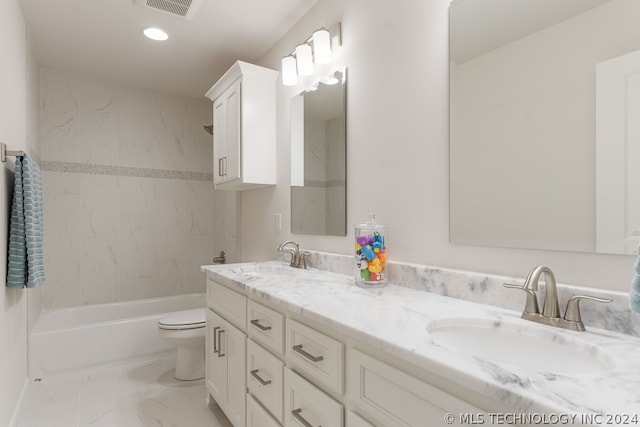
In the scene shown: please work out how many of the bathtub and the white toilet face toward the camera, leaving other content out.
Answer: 1

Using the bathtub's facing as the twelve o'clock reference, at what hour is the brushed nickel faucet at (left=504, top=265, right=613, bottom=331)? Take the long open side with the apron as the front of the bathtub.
The brushed nickel faucet is roughly at 11 o'clock from the bathtub.

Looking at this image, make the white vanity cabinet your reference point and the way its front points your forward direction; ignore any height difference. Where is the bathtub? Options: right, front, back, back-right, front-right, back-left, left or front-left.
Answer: right

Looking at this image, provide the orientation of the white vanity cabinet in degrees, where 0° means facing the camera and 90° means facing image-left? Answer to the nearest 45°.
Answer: approximately 45°

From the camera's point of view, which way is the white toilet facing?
to the viewer's left

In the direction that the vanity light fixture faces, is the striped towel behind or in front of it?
in front
